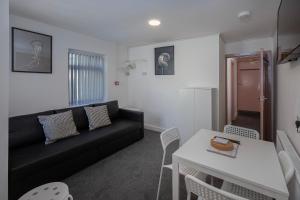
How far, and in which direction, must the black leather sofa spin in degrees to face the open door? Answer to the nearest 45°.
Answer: approximately 45° to its left

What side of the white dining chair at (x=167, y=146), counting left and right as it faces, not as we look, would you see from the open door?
left

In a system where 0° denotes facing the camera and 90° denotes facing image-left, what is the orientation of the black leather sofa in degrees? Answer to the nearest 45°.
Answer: approximately 315°

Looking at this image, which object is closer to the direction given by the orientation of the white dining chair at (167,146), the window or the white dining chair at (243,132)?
the white dining chair

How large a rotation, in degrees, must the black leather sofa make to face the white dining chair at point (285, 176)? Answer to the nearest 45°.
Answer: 0° — it already faces it

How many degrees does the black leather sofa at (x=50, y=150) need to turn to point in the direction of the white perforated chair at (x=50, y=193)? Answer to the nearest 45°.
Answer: approximately 45° to its right

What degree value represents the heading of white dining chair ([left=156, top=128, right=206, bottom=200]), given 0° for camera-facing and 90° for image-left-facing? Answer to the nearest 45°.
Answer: approximately 315°
